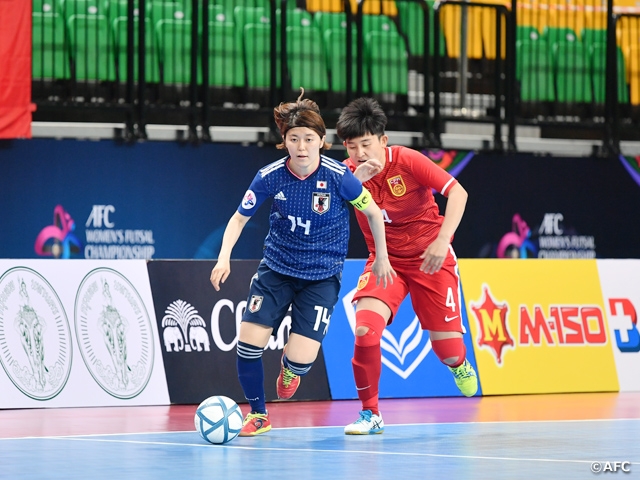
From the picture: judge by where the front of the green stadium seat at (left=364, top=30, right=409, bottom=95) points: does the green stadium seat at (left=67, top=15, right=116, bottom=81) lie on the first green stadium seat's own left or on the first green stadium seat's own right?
on the first green stadium seat's own right

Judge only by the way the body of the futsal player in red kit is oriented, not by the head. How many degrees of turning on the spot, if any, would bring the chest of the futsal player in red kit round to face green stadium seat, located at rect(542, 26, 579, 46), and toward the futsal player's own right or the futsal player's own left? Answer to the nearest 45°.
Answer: approximately 135° to the futsal player's own right

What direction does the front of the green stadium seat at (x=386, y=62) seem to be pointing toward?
toward the camera

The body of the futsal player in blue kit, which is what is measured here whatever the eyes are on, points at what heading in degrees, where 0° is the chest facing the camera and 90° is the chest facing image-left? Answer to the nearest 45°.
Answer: approximately 0°

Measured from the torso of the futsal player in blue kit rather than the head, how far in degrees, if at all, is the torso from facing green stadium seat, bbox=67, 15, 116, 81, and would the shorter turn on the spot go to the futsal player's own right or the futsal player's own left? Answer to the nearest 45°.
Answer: approximately 180°

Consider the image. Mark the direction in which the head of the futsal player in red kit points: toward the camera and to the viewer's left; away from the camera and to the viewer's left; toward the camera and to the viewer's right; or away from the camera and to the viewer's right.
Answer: toward the camera and to the viewer's left

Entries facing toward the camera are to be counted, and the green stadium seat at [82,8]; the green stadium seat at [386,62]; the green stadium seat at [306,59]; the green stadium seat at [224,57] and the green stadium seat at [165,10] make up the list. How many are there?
5

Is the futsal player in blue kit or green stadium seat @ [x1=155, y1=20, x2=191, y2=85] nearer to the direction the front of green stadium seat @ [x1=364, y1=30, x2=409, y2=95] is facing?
the futsal player in blue kit

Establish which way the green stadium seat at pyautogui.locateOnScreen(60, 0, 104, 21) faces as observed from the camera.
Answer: facing the viewer

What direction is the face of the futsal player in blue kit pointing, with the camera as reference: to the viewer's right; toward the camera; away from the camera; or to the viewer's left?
toward the camera

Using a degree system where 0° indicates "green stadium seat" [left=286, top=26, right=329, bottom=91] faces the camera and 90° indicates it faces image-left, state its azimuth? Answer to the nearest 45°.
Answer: approximately 0°

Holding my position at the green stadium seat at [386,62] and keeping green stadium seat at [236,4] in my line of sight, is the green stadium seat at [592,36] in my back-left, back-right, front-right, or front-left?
back-right
